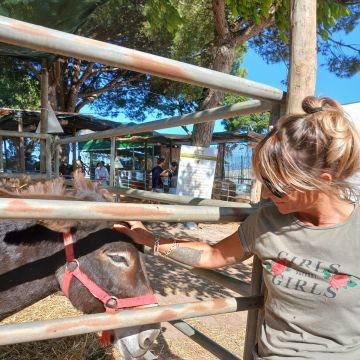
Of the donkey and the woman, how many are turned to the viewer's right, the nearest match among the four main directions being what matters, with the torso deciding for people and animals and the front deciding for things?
1

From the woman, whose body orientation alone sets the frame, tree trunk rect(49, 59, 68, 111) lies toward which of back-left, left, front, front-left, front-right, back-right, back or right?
back-right

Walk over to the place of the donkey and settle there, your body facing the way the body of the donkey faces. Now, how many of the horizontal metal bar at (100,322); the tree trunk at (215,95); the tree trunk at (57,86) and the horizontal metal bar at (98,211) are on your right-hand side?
2

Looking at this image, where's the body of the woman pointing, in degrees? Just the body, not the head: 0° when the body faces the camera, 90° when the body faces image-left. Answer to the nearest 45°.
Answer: approximately 0°

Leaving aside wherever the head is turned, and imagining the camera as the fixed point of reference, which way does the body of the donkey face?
to the viewer's right

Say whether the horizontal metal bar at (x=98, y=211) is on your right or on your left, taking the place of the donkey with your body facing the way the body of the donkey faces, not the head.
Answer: on your right
